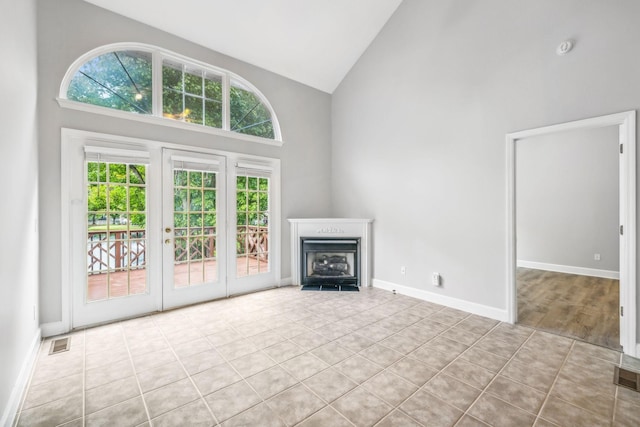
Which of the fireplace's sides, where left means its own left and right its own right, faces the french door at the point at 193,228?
right

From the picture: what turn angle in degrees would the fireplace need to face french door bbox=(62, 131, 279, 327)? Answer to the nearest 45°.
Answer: approximately 45° to its right

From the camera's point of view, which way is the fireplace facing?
toward the camera

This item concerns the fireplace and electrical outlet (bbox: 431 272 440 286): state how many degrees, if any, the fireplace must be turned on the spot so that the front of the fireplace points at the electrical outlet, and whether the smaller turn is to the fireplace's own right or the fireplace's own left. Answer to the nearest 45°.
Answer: approximately 45° to the fireplace's own left

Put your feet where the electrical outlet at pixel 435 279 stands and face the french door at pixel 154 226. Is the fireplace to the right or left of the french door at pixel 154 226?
right

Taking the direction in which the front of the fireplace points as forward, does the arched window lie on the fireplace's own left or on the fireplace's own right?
on the fireplace's own right

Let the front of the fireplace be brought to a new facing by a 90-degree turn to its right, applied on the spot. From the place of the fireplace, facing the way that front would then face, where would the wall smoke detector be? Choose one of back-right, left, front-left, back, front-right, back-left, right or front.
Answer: back-left
